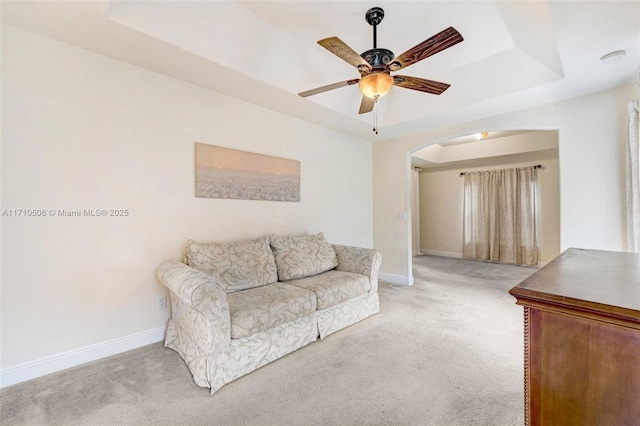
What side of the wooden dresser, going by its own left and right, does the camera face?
left

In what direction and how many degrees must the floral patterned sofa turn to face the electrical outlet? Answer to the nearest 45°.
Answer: approximately 135° to its right

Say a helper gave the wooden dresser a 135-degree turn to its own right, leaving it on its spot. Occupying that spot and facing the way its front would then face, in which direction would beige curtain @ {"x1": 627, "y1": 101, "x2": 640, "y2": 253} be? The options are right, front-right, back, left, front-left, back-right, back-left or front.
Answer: front-left

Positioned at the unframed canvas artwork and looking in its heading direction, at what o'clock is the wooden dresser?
The wooden dresser is roughly at 1 o'clock from the unframed canvas artwork.

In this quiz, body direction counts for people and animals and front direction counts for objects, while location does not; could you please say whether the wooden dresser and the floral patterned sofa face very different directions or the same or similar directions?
very different directions

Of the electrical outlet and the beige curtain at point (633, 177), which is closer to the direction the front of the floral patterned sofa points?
the beige curtain

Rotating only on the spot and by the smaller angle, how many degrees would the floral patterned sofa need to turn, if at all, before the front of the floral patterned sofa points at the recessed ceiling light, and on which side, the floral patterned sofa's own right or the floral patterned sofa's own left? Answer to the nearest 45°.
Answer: approximately 45° to the floral patterned sofa's own left

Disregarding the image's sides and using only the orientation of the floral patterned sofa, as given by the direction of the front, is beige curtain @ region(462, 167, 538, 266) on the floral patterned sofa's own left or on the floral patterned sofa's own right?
on the floral patterned sofa's own left

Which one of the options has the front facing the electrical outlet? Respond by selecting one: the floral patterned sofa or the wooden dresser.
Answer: the wooden dresser

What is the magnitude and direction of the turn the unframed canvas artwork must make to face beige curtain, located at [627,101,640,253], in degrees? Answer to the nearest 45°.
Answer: approximately 45° to its left

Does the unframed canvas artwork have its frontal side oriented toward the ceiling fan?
yes
